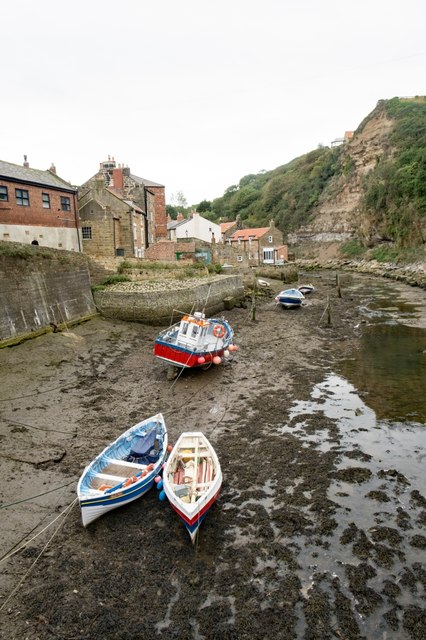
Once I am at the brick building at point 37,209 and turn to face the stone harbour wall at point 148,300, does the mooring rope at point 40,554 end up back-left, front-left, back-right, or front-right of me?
front-right

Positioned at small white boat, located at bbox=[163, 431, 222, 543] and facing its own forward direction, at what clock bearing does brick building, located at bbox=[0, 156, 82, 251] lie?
The brick building is roughly at 5 o'clock from the small white boat.

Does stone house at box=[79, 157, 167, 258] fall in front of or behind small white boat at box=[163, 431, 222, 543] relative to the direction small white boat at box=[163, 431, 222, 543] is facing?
behind

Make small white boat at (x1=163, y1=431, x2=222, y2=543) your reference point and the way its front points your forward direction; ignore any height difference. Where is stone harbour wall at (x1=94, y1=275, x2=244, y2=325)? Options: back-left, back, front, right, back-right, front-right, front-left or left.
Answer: back

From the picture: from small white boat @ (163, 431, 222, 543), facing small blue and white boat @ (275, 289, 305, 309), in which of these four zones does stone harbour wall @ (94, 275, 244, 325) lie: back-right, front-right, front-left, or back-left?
front-left

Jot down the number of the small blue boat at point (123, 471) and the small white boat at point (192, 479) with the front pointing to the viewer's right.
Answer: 0

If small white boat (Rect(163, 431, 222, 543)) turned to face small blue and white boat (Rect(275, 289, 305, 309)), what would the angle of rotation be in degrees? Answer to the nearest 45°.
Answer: approximately 180°

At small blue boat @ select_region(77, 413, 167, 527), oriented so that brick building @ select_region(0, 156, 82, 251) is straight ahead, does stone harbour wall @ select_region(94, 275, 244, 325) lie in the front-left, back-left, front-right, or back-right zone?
front-right

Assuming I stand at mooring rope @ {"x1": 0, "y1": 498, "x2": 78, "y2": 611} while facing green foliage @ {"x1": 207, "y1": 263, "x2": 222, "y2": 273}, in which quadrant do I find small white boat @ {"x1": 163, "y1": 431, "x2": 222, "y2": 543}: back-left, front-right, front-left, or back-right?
front-right

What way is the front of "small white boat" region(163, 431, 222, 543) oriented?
toward the camera

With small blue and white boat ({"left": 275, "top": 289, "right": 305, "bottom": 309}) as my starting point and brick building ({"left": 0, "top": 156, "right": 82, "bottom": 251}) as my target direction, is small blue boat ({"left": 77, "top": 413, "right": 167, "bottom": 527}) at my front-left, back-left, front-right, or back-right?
front-left

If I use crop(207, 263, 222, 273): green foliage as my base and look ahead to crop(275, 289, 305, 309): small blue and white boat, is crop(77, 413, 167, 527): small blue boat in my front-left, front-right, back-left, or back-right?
front-right
